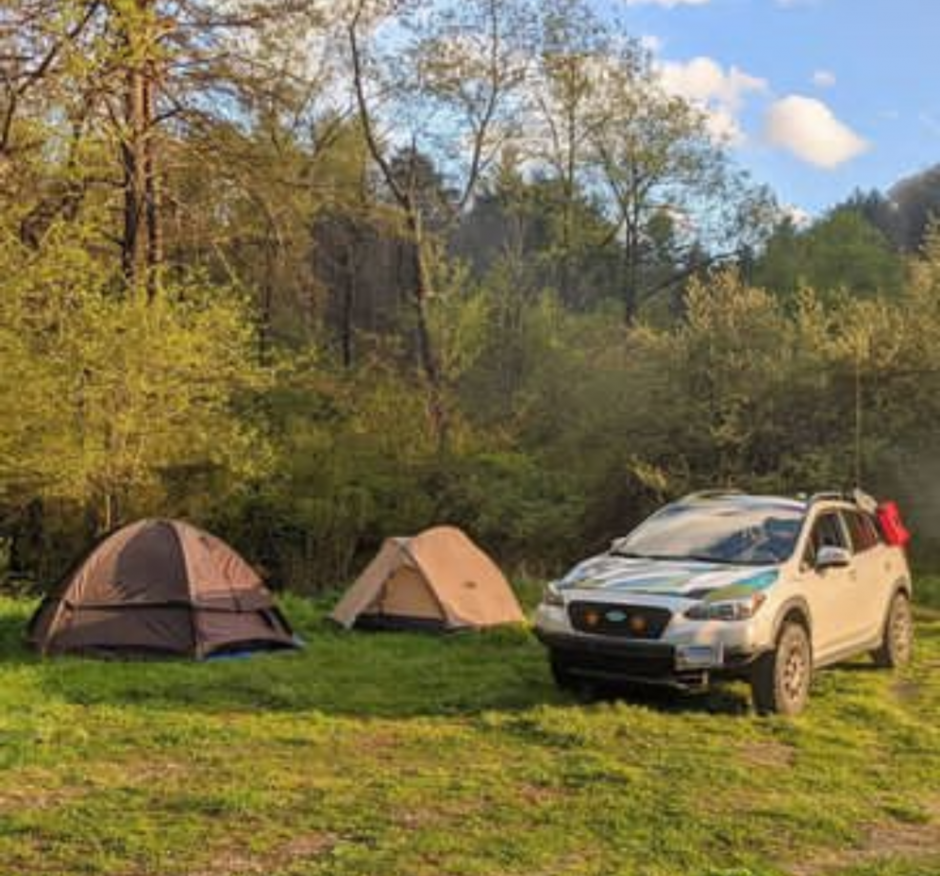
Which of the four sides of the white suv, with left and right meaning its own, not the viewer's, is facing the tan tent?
right

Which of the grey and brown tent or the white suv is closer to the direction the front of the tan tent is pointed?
the grey and brown tent

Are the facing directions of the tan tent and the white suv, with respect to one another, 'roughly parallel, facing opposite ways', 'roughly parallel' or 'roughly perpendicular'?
roughly parallel

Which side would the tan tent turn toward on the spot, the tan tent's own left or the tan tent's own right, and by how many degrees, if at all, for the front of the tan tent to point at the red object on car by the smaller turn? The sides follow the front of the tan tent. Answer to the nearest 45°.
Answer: approximately 90° to the tan tent's own left

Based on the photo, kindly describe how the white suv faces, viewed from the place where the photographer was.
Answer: facing the viewer and to the left of the viewer

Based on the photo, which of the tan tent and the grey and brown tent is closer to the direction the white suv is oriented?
the grey and brown tent

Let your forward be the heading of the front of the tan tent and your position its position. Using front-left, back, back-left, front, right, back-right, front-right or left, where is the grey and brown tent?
front

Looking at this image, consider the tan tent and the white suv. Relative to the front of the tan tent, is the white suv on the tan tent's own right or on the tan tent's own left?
on the tan tent's own left

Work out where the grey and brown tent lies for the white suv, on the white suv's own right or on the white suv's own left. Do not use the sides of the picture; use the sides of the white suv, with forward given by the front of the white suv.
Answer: on the white suv's own right

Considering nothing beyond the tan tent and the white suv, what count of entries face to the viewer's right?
0

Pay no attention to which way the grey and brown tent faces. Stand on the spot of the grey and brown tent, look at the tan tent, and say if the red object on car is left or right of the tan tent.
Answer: right
